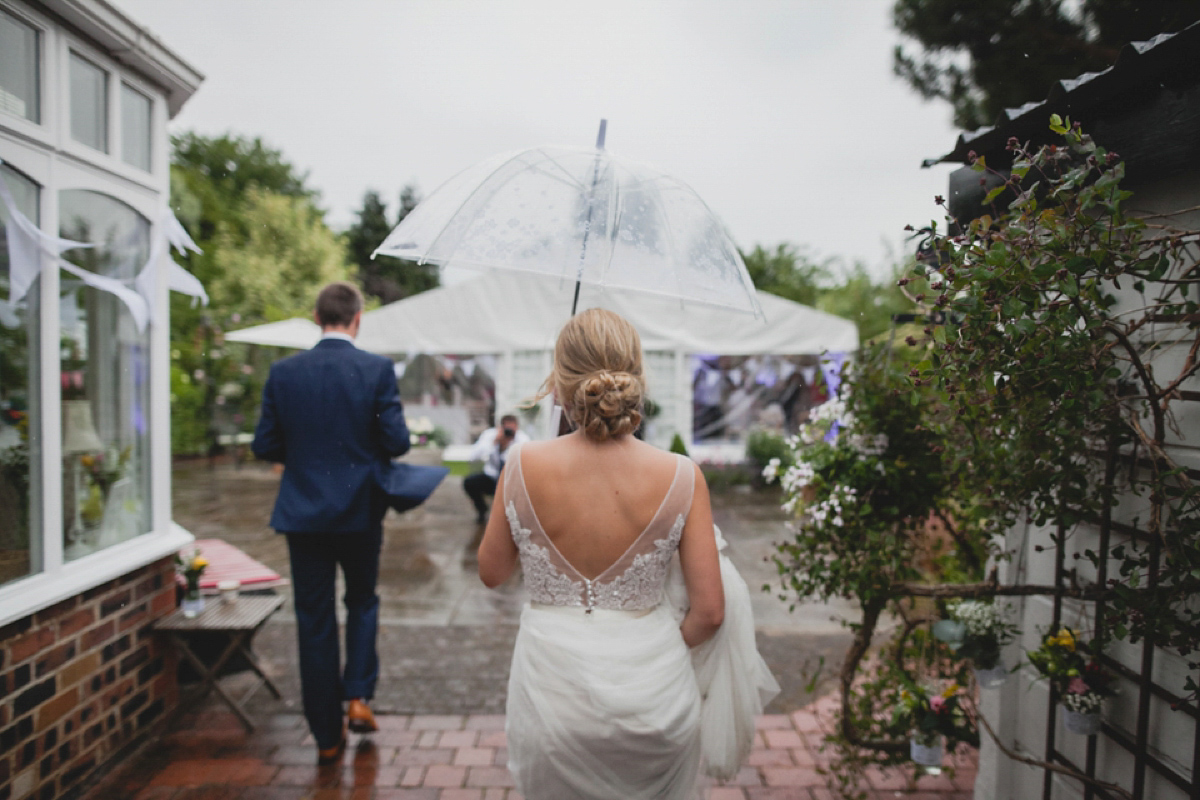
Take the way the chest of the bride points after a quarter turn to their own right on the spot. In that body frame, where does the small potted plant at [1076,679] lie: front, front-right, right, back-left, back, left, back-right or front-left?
front

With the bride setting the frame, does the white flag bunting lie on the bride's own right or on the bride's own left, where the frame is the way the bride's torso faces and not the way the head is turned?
on the bride's own left

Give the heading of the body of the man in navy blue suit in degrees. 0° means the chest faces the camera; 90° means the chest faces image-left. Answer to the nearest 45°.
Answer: approximately 180°

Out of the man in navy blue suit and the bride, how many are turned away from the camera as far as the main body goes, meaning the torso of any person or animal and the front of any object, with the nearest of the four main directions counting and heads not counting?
2

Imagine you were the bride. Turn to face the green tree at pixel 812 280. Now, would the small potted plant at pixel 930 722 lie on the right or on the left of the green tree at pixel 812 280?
right

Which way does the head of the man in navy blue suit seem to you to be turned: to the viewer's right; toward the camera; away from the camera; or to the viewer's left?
away from the camera

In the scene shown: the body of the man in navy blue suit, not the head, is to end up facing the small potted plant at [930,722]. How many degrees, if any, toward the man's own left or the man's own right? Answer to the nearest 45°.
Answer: approximately 135° to the man's own right

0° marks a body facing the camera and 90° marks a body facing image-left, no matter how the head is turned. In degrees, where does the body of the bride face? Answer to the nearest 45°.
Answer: approximately 180°

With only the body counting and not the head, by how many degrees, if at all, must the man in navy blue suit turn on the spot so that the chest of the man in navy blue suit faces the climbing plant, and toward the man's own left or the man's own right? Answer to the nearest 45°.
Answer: approximately 135° to the man's own right

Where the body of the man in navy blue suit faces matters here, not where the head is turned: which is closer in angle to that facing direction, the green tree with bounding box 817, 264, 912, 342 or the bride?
the green tree

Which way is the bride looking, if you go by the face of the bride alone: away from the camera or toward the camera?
away from the camera

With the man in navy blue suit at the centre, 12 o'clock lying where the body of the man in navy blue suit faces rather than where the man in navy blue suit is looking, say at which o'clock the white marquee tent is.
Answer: The white marquee tent is roughly at 1 o'clock from the man in navy blue suit.

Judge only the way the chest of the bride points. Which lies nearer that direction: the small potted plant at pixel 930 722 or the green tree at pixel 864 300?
the green tree

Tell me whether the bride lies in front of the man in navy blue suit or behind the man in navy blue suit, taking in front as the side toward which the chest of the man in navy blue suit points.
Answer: behind

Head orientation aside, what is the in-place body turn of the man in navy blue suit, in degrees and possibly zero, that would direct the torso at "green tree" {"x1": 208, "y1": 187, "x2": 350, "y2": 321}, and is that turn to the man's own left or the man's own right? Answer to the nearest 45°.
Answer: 0° — they already face it

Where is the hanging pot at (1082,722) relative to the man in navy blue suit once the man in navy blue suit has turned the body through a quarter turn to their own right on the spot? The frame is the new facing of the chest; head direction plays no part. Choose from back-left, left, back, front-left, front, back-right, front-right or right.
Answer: front-right

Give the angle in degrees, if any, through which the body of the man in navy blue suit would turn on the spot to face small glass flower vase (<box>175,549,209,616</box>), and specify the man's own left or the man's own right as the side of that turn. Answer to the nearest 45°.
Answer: approximately 45° to the man's own left
